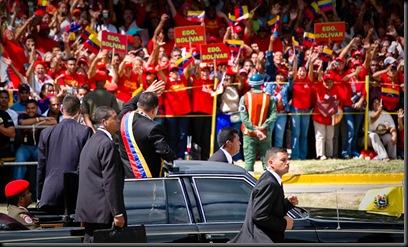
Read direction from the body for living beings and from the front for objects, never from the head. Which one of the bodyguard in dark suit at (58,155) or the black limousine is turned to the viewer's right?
the black limousine

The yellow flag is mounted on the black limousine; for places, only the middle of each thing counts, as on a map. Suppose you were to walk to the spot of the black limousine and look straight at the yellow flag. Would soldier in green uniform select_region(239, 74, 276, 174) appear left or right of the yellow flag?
left

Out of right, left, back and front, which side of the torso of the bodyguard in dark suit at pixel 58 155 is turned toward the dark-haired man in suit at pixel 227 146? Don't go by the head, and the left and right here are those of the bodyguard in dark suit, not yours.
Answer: right

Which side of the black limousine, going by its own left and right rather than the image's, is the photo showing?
right

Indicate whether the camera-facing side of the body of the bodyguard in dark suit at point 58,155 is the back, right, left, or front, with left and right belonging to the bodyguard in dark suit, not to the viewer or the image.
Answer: back

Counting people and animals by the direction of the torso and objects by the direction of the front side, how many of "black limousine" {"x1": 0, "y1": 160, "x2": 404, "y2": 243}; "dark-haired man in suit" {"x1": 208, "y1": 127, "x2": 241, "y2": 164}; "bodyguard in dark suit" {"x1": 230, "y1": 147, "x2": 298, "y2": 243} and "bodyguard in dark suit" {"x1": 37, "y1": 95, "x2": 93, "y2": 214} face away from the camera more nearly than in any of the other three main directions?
1

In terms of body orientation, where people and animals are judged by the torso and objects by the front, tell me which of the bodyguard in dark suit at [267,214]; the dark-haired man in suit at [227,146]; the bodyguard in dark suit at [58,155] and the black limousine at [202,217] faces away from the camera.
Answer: the bodyguard in dark suit at [58,155]

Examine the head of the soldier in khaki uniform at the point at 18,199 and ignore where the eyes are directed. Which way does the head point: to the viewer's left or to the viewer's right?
to the viewer's right

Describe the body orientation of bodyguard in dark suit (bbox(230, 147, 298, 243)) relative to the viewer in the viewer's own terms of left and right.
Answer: facing to the right of the viewer
